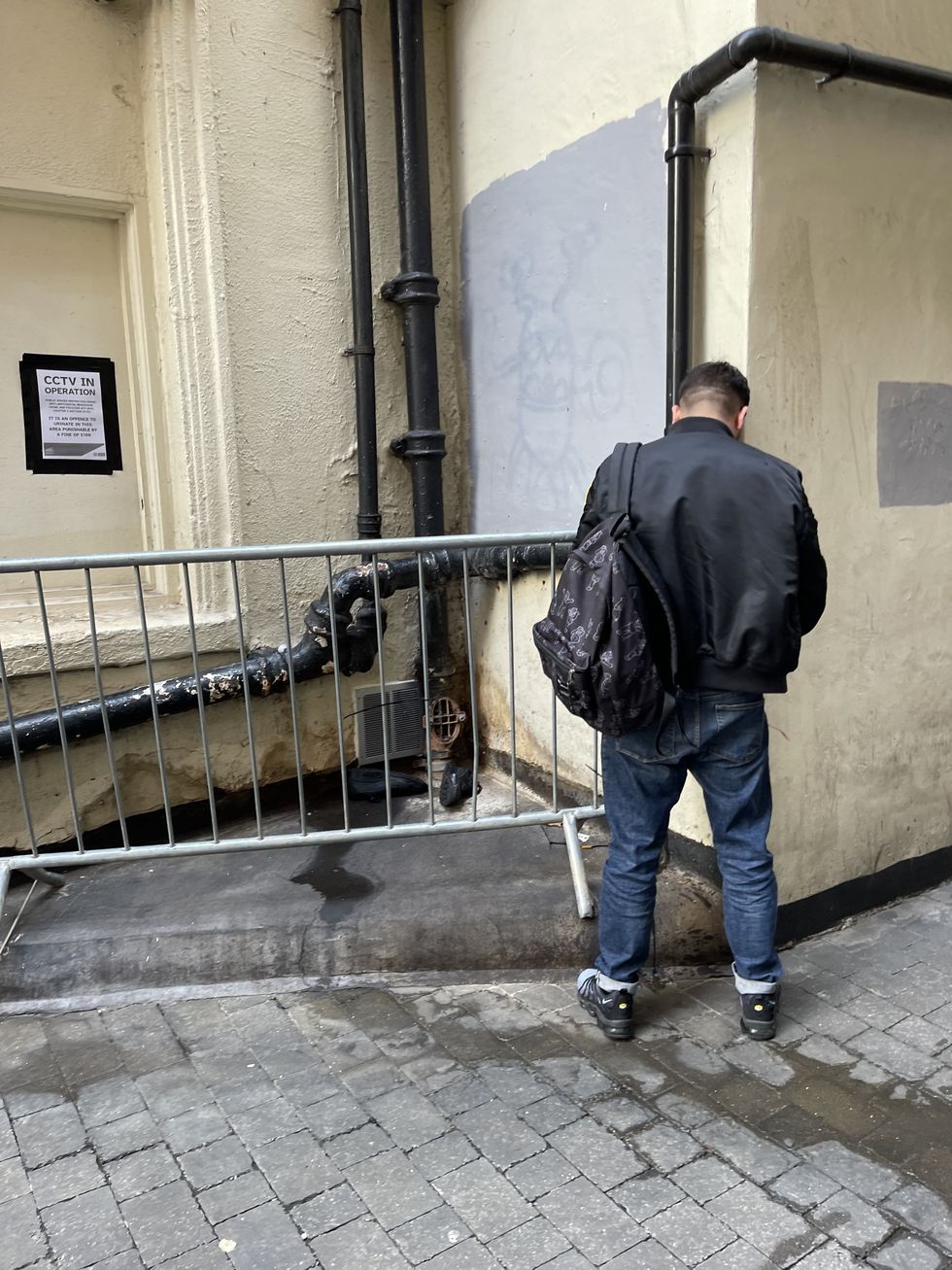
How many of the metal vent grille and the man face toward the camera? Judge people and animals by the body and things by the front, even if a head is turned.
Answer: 1

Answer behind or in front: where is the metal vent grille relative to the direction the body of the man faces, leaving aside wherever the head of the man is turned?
in front

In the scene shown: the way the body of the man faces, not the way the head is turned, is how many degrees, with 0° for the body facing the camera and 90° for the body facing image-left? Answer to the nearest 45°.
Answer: approximately 180°

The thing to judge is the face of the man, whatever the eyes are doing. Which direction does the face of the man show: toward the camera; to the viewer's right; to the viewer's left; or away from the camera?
away from the camera

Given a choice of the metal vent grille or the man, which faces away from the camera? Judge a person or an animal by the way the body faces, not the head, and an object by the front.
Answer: the man

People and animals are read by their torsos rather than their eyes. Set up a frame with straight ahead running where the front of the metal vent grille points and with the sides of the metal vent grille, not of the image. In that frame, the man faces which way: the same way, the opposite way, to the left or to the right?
the opposite way

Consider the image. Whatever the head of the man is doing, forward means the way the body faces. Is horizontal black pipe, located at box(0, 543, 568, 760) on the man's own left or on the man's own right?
on the man's own left

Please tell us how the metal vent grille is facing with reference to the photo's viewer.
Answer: facing the viewer

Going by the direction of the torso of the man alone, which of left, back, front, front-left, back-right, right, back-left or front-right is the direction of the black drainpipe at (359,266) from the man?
front-left
